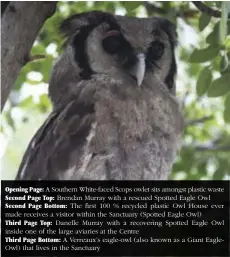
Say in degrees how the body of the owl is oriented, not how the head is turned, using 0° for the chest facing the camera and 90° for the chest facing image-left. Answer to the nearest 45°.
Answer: approximately 315°
